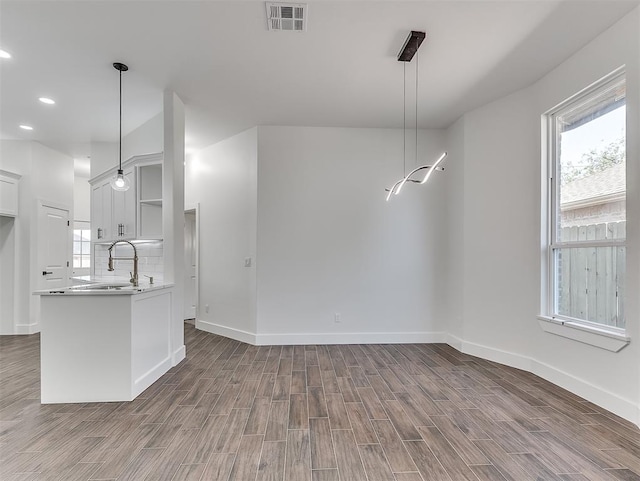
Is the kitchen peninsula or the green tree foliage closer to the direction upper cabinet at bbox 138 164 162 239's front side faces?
the kitchen peninsula

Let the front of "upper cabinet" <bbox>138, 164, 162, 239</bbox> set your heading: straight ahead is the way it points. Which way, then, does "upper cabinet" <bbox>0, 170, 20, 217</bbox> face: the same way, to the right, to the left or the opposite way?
to the left

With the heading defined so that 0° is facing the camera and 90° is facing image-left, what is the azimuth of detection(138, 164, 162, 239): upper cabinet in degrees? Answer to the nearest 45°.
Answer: approximately 45°

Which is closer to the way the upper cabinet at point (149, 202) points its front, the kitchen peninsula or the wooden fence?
the kitchen peninsula

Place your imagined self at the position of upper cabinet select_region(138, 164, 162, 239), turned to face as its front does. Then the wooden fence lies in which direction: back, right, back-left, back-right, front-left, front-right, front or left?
left

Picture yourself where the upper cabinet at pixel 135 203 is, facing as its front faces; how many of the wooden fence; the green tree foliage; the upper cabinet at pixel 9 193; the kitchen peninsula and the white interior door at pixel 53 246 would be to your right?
2

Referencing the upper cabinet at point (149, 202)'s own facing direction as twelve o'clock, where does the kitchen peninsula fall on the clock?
The kitchen peninsula is roughly at 11 o'clock from the upper cabinet.

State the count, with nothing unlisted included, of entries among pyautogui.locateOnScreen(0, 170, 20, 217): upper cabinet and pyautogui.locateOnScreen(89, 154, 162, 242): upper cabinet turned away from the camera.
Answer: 0

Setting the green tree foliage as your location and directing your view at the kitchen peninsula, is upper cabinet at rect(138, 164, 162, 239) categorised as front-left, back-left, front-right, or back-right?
front-right

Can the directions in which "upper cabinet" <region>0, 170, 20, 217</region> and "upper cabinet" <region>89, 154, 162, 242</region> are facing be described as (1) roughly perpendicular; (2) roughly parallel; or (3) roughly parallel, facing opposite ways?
roughly perpendicular

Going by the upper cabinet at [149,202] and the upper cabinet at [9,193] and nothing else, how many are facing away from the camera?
0

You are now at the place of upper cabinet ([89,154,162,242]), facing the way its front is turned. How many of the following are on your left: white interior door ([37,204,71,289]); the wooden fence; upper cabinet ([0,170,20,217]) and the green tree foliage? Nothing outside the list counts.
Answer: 2

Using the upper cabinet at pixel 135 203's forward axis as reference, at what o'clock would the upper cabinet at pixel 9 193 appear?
the upper cabinet at pixel 9 193 is roughly at 3 o'clock from the upper cabinet at pixel 135 203.

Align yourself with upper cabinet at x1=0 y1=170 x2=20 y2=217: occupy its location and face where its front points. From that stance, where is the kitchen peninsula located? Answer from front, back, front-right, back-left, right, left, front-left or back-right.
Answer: front-right

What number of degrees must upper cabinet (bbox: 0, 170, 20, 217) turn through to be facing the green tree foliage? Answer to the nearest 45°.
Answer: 0° — it already faces it

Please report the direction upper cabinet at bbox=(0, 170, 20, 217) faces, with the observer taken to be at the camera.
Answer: facing the viewer and to the right of the viewer

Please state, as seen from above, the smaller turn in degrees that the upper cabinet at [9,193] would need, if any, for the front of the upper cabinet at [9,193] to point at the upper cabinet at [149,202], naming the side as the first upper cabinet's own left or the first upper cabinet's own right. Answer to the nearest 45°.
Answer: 0° — it already faces it
